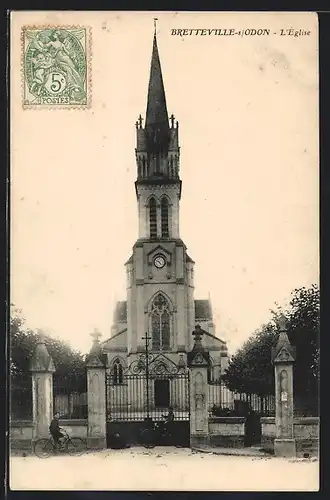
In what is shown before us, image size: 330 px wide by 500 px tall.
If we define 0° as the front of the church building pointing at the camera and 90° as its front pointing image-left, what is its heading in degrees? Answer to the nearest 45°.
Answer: approximately 0°

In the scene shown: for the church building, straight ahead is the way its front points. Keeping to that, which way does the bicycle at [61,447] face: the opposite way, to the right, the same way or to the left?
to the left

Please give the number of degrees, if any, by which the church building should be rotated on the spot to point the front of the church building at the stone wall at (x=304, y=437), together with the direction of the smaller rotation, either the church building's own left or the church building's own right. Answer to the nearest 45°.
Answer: approximately 45° to the church building's own left

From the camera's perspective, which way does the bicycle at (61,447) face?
to the viewer's right
